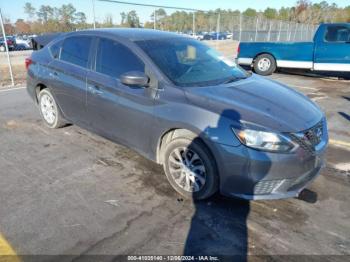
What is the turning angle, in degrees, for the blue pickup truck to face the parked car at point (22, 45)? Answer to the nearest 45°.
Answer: approximately 135° to its left

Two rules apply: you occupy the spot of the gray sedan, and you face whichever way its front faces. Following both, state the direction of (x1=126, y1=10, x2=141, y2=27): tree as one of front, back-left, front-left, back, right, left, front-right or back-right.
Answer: back-left

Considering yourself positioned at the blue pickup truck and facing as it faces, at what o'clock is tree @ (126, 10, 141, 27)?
The tree is roughly at 7 o'clock from the blue pickup truck.

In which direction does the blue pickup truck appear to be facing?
to the viewer's right

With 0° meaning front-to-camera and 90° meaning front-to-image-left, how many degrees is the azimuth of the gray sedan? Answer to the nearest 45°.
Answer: approximately 315°

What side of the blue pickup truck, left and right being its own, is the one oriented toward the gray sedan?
right

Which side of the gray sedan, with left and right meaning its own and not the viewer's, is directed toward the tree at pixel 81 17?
back
